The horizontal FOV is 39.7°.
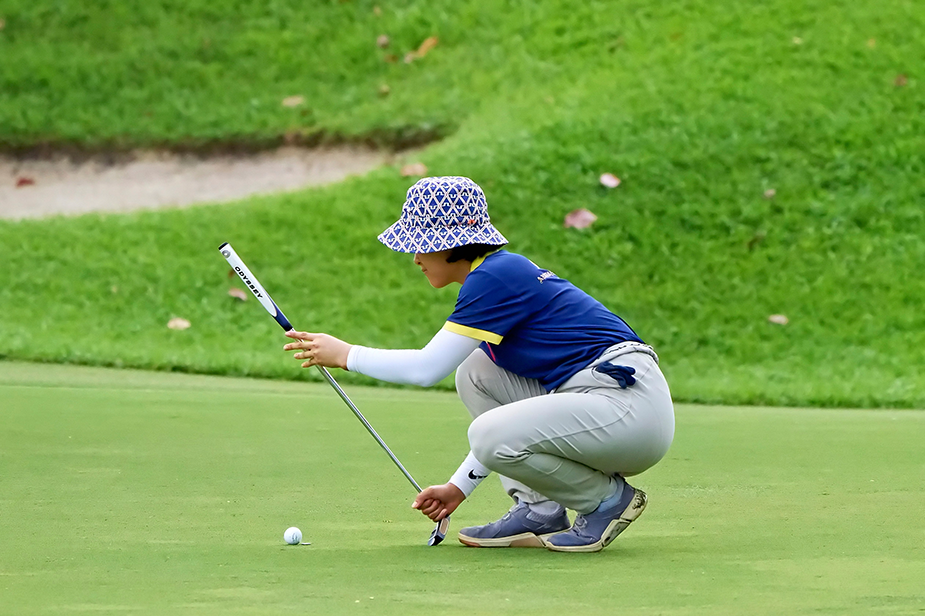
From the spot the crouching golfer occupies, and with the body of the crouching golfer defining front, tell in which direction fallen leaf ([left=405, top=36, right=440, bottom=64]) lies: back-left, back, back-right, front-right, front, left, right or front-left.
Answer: right

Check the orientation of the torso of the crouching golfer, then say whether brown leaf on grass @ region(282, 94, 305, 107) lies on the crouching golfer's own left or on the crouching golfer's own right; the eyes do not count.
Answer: on the crouching golfer's own right

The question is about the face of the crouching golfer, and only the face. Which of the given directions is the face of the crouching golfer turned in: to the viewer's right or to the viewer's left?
to the viewer's left

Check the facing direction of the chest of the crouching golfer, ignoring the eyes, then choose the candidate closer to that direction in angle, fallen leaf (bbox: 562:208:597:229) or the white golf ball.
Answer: the white golf ball

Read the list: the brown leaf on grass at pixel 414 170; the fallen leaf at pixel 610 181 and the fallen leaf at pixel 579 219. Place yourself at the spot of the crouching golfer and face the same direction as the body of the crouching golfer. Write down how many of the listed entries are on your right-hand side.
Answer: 3

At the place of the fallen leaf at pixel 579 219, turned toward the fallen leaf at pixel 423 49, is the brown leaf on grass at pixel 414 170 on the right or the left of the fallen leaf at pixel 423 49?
left

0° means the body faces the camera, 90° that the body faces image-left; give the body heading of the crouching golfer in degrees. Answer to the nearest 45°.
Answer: approximately 90°

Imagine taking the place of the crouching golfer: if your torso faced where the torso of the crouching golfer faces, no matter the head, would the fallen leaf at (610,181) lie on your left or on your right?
on your right

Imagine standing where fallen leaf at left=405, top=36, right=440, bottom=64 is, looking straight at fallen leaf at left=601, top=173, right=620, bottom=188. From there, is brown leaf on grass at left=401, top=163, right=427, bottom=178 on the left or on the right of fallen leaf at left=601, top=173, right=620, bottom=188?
right

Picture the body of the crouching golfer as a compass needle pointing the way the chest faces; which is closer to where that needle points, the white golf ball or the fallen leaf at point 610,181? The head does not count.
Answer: the white golf ball

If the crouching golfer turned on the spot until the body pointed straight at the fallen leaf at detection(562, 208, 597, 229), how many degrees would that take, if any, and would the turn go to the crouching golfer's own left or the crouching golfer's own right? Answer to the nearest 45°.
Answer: approximately 90° to the crouching golfer's own right

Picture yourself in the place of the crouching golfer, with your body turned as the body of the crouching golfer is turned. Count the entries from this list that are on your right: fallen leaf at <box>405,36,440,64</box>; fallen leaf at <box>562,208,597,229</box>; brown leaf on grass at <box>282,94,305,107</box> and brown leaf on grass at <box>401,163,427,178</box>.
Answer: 4

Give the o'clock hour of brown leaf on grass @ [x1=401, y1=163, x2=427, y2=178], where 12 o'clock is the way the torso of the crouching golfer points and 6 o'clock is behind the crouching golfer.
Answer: The brown leaf on grass is roughly at 3 o'clock from the crouching golfer.

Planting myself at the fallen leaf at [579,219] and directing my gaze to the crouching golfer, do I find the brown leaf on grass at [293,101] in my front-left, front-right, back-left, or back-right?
back-right

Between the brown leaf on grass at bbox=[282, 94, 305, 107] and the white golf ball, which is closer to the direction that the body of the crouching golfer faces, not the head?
the white golf ball
